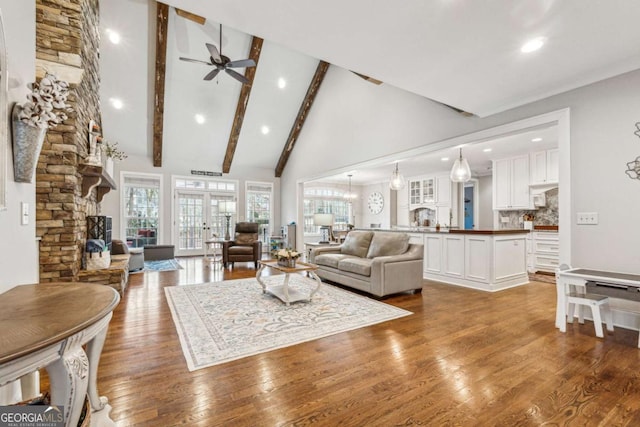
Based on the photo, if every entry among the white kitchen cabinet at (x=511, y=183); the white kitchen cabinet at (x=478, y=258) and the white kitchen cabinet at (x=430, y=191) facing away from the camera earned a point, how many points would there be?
0

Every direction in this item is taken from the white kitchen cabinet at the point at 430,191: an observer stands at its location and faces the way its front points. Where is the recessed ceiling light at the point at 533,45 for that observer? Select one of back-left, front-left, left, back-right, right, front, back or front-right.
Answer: front-left

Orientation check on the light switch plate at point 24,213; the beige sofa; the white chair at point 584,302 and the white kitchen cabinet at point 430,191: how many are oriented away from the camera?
0

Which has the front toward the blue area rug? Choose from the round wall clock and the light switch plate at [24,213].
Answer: the round wall clock

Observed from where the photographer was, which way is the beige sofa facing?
facing the viewer and to the left of the viewer

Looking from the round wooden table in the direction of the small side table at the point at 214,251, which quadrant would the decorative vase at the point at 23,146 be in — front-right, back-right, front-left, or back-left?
front-left

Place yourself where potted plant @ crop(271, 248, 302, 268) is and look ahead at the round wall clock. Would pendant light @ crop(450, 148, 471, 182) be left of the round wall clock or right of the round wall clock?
right

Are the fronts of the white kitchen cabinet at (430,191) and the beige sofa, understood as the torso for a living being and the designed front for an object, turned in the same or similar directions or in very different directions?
same or similar directions

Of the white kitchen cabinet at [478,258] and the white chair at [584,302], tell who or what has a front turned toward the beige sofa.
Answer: the white kitchen cabinet

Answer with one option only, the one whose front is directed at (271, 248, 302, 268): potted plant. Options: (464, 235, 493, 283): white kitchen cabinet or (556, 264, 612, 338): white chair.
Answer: the white kitchen cabinet

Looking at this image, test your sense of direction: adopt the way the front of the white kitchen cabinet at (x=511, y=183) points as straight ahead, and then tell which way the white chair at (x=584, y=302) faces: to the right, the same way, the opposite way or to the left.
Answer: to the left

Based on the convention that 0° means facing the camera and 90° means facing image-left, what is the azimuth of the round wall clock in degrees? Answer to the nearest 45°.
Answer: approximately 45°

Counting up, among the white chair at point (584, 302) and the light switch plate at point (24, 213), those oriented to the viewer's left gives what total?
0

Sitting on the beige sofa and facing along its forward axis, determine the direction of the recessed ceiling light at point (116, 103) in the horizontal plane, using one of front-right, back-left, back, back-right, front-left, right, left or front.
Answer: front-right

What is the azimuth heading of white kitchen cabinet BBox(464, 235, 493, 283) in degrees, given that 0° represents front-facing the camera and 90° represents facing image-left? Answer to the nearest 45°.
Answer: approximately 45°

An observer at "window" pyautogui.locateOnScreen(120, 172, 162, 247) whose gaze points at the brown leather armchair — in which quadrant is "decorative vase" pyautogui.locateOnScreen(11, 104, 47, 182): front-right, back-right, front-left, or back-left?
front-right

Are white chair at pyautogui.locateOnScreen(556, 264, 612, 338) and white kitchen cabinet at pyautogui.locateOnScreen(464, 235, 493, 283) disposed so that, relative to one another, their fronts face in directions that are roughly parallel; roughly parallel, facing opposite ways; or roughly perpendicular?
roughly perpendicular

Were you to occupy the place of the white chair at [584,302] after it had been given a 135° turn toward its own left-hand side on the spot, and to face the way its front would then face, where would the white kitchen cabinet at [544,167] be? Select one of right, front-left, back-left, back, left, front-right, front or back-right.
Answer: front

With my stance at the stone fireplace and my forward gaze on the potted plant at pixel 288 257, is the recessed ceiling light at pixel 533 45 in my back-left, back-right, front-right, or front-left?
front-right

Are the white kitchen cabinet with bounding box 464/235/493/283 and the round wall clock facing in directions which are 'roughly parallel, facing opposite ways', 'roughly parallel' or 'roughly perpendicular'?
roughly parallel
